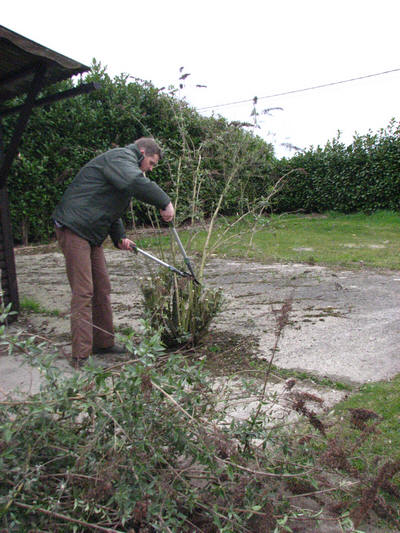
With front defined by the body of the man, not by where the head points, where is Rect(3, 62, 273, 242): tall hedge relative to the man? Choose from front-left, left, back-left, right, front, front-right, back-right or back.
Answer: left

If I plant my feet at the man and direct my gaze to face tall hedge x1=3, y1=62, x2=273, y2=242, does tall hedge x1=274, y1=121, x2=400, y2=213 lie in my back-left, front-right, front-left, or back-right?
front-right

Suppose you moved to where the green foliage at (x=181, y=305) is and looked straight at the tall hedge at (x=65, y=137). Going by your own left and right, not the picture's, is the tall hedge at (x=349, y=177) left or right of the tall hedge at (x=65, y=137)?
right

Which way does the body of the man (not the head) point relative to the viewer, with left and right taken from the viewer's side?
facing to the right of the viewer

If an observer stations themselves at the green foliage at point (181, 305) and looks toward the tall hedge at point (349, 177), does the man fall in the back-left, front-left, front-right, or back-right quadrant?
back-left

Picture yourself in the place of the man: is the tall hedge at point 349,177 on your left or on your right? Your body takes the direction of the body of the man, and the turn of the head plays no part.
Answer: on your left
